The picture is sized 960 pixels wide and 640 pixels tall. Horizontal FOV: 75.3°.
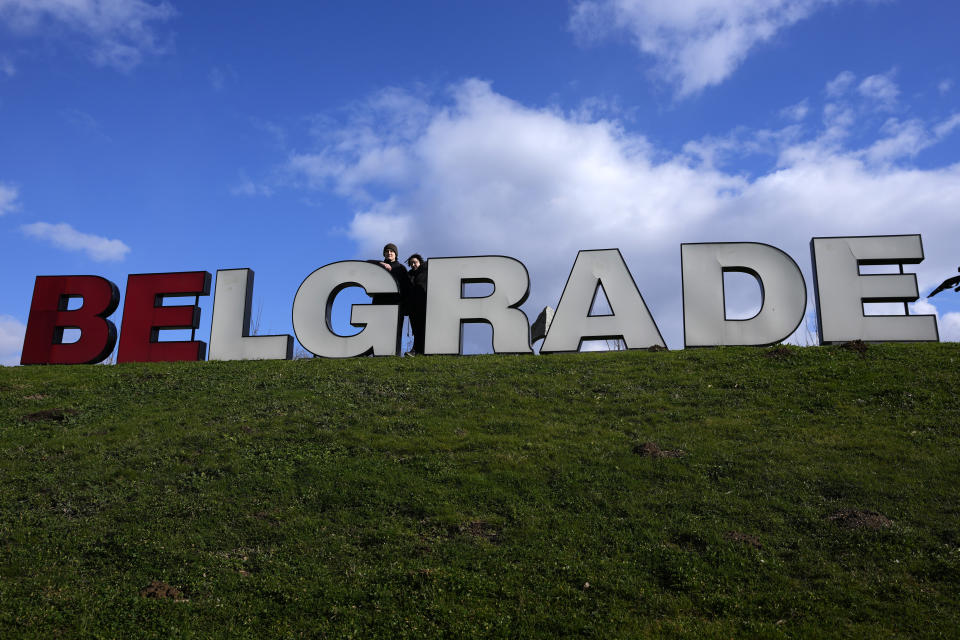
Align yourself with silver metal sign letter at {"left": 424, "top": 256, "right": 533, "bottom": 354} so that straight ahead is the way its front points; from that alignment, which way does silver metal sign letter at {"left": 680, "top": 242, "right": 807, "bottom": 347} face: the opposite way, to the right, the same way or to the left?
the same way

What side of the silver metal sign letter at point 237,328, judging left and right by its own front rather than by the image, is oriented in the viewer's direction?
front

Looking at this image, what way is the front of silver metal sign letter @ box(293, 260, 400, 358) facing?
toward the camera

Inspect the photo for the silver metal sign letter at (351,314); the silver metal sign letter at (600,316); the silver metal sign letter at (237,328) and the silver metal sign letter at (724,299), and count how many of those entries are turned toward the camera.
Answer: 4

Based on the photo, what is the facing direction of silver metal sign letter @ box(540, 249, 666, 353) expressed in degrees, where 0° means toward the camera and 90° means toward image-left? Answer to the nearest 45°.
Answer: approximately 0°

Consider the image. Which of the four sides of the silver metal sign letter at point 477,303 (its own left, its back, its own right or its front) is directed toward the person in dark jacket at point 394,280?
right

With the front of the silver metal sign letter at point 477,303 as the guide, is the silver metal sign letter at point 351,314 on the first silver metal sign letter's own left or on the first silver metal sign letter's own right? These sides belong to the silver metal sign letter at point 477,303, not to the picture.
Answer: on the first silver metal sign letter's own right

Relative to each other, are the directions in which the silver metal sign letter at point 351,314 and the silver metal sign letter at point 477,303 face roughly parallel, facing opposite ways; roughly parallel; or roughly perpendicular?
roughly parallel

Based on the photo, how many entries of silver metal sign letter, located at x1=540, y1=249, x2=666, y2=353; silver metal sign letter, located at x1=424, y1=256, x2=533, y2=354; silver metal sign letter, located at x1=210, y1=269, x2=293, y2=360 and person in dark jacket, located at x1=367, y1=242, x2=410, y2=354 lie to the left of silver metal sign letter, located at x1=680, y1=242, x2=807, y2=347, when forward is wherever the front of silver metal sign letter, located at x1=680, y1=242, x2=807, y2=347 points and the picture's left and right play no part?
0

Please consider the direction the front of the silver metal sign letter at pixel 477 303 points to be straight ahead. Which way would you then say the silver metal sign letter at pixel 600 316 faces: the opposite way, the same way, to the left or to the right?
the same way

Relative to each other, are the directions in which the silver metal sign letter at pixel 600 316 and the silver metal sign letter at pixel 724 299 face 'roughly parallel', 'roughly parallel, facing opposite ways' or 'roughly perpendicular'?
roughly parallel

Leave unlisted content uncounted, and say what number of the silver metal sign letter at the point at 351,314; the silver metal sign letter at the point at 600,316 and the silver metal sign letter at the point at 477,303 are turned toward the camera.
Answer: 3

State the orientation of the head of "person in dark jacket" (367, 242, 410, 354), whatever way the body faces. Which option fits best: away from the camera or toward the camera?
toward the camera

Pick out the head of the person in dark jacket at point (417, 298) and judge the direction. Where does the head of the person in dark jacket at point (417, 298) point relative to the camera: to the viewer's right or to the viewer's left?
to the viewer's left

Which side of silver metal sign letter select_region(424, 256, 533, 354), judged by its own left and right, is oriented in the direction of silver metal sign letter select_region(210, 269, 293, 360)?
right

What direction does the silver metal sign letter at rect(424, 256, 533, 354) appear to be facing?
toward the camera
